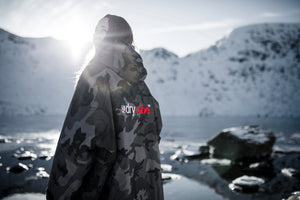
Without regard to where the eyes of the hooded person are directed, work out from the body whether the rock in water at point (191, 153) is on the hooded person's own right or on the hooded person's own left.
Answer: on the hooded person's own right

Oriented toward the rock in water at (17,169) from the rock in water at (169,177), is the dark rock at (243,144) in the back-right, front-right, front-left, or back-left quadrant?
back-right

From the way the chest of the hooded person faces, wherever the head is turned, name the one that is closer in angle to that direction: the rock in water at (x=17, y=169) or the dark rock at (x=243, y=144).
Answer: the rock in water

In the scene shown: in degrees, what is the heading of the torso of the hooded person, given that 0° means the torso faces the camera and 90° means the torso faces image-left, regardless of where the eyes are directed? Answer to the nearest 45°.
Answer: approximately 135°

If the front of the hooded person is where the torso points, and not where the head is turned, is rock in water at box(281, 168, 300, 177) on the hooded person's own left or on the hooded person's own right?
on the hooded person's own right

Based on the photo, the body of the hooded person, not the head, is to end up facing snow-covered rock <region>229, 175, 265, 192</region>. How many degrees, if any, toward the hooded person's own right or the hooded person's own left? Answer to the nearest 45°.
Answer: approximately 90° to the hooded person's own right
